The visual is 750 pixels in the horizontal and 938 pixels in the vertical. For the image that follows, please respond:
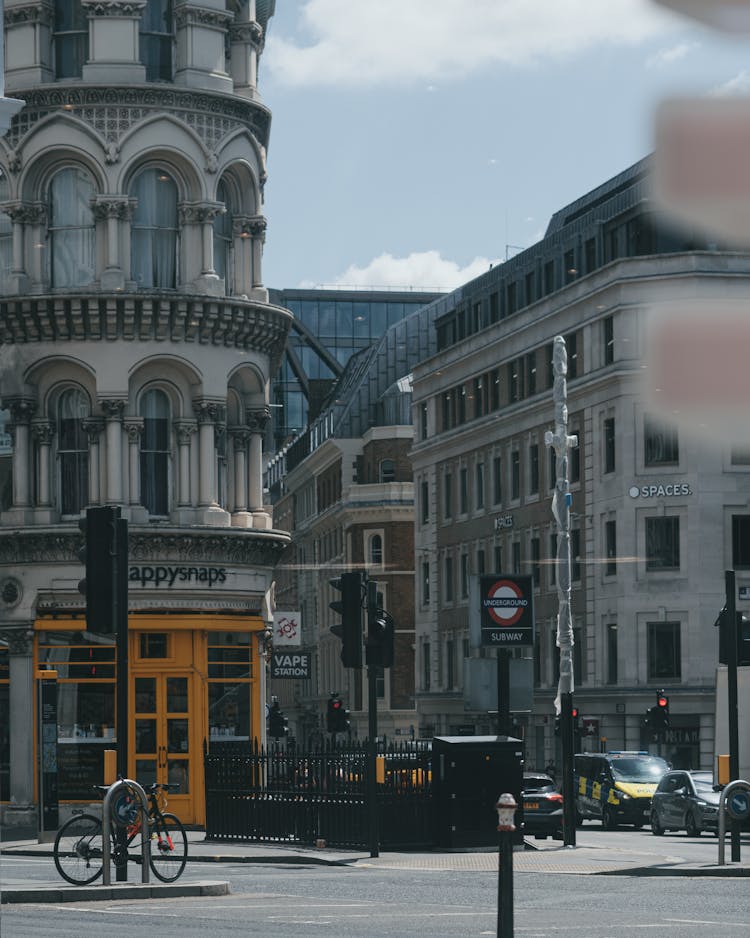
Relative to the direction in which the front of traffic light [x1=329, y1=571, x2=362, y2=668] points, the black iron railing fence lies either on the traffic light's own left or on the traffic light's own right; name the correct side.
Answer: on the traffic light's own right

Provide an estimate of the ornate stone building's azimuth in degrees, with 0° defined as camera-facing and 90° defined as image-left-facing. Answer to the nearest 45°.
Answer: approximately 0°

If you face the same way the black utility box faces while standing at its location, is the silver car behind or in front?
behind

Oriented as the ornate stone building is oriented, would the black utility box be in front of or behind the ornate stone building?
in front

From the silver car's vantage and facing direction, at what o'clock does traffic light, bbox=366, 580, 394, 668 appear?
The traffic light is roughly at 2 o'clock from the silver car.

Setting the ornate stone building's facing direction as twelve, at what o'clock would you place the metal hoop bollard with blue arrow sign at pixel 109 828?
The metal hoop bollard with blue arrow sign is roughly at 12 o'clock from the ornate stone building.
